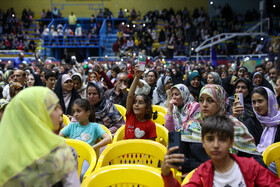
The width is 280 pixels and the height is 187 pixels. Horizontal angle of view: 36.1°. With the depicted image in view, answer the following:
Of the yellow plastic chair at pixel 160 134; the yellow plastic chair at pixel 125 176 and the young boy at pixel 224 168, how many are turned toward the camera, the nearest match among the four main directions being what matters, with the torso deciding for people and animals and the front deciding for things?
3

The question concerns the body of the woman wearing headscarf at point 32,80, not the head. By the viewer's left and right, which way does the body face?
facing the viewer and to the left of the viewer

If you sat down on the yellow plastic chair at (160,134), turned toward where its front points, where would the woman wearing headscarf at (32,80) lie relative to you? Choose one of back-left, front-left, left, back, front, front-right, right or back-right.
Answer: back-right

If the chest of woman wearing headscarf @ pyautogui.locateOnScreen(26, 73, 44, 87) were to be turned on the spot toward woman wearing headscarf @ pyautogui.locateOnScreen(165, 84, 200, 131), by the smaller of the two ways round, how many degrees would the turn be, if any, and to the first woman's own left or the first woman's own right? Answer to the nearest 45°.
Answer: approximately 90° to the first woman's own left

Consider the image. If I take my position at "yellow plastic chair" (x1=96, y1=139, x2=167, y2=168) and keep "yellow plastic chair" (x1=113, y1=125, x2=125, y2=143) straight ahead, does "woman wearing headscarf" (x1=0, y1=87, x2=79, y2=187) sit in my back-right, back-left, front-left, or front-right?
back-left

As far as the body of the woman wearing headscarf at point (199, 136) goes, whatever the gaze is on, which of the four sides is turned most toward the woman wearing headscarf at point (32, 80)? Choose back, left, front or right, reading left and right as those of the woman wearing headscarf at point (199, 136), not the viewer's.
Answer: right

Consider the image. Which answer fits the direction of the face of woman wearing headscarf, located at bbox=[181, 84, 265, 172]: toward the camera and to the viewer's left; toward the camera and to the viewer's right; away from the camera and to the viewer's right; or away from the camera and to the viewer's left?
toward the camera and to the viewer's left

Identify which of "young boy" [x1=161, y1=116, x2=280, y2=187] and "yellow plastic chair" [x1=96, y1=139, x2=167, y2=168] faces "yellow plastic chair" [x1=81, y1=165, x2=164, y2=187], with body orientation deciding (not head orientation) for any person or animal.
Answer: "yellow plastic chair" [x1=96, y1=139, x2=167, y2=168]

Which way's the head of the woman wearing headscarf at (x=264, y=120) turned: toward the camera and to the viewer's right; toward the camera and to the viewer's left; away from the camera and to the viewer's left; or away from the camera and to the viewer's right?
toward the camera and to the viewer's left
